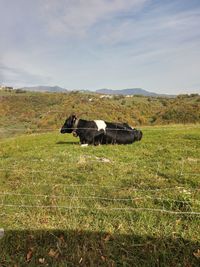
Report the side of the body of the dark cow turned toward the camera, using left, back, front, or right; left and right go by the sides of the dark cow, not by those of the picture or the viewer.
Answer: left
